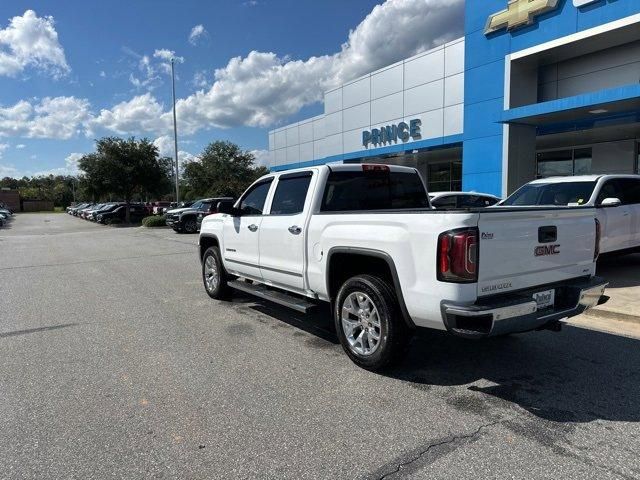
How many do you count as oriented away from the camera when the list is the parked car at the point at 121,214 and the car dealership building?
0

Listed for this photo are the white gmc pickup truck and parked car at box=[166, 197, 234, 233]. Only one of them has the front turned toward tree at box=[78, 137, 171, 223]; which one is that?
the white gmc pickup truck

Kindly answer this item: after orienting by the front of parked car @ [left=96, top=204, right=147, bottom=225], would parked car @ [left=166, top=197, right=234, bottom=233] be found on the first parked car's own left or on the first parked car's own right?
on the first parked car's own left

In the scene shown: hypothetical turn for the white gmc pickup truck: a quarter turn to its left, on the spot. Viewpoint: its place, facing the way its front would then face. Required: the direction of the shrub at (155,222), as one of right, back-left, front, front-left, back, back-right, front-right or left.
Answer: right

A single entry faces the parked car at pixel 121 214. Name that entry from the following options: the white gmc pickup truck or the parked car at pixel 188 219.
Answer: the white gmc pickup truck

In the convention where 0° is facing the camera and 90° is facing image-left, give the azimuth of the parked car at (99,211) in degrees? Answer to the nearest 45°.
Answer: approximately 45°

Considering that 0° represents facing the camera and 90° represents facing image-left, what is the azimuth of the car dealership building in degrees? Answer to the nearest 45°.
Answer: approximately 45°

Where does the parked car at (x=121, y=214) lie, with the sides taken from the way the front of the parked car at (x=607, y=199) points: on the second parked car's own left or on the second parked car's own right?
on the second parked car's own right

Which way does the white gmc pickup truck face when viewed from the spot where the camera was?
facing away from the viewer and to the left of the viewer

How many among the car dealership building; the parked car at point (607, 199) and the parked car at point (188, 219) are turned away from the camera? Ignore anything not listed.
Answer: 0

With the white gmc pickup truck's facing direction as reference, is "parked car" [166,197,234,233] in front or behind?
in front

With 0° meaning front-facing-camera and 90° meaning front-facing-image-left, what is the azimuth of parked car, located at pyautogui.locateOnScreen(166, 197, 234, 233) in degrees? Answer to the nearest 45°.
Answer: approximately 45°

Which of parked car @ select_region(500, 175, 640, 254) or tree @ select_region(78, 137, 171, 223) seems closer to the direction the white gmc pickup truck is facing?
the tree

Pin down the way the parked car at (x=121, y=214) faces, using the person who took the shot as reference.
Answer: facing the viewer and to the left of the viewer

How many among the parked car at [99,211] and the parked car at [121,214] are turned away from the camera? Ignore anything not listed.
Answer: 0
